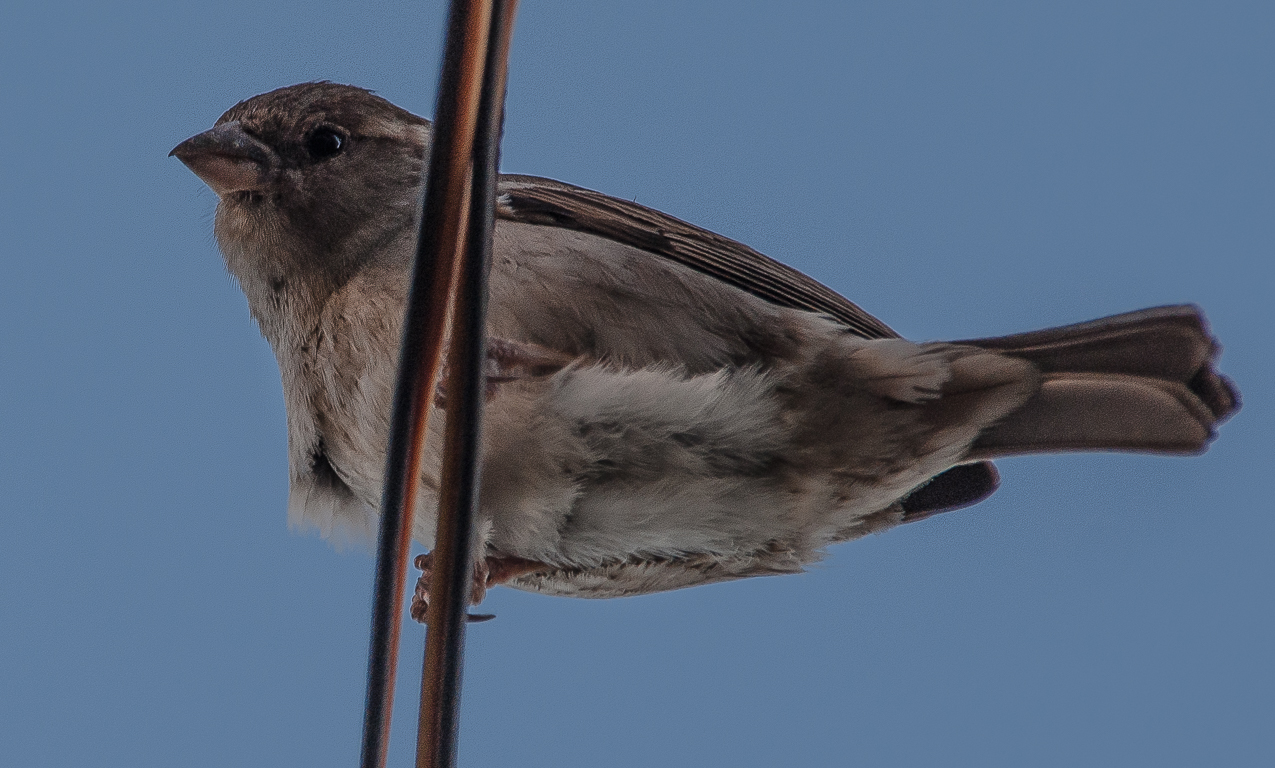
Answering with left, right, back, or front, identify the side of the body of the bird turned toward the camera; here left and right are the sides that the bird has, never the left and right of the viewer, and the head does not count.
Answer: left
